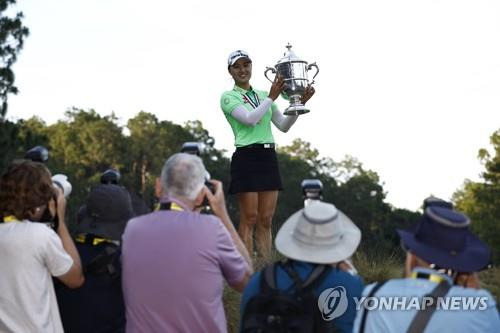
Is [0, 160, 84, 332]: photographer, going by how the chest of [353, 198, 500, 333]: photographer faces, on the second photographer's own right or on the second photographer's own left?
on the second photographer's own left

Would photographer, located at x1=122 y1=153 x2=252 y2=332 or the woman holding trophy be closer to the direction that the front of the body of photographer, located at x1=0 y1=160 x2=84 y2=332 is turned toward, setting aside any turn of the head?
the woman holding trophy

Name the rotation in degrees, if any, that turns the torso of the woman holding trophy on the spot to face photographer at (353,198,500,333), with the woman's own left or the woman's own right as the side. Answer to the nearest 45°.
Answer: approximately 45° to the woman's own right

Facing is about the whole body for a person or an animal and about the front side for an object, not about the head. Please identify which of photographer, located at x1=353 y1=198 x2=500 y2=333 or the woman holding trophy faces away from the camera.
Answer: the photographer

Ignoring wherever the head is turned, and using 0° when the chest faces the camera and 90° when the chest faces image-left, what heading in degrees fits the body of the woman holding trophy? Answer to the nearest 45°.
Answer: approximately 315°

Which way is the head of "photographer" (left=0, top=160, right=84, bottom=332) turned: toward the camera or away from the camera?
away from the camera

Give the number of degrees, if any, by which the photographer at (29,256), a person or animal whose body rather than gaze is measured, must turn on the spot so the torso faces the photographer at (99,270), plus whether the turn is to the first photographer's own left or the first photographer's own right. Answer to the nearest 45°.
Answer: approximately 45° to the first photographer's own right

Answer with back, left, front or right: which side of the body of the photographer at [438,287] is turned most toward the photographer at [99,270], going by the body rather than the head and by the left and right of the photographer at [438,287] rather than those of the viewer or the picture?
left

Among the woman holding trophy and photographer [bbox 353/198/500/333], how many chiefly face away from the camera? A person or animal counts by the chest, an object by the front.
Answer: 1

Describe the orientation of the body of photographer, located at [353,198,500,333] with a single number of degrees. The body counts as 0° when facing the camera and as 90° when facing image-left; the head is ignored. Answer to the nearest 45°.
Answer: approximately 180°

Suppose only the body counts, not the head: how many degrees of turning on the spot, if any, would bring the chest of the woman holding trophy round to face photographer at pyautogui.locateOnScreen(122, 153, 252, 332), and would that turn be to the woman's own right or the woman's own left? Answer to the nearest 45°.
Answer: approximately 45° to the woman's own right

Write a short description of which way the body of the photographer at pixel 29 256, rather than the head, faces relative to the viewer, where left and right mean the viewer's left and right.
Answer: facing away from the viewer and to the right of the viewer
